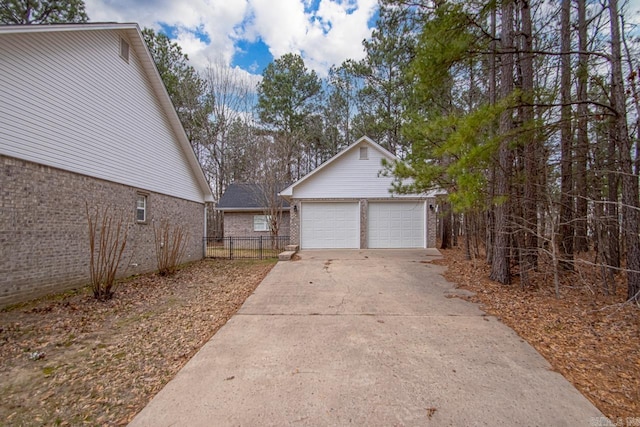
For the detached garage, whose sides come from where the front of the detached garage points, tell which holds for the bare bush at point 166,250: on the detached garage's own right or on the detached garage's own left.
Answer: on the detached garage's own right

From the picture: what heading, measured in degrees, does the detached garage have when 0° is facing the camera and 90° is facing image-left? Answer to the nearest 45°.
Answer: approximately 0°

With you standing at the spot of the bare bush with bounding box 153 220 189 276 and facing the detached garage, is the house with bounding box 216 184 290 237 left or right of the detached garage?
left

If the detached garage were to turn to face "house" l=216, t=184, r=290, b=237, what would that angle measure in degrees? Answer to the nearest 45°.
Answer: approximately 135° to its right
